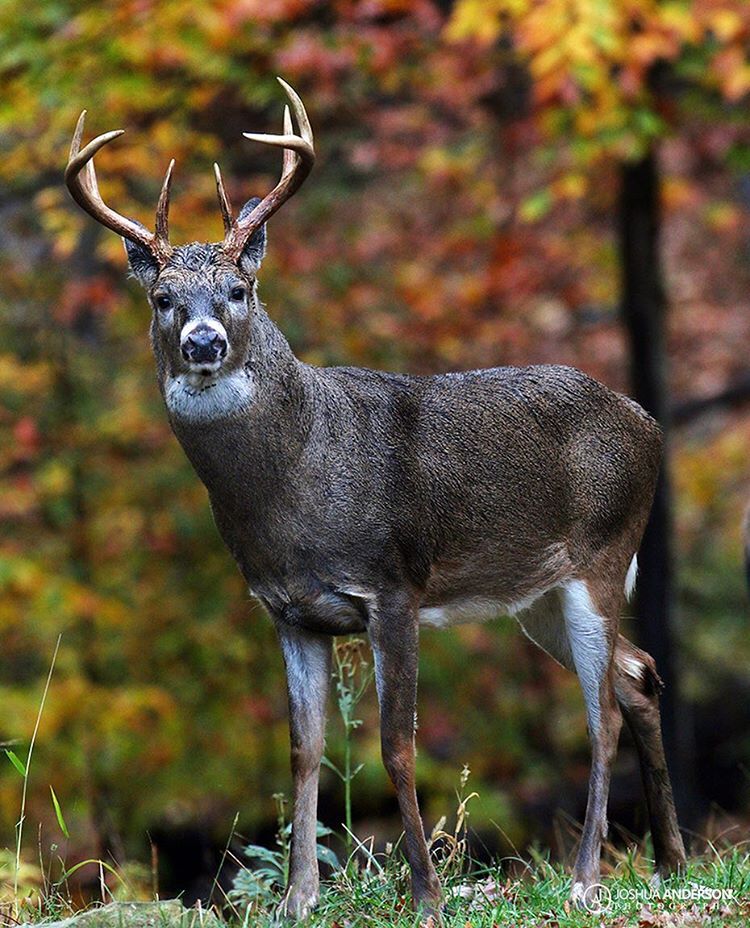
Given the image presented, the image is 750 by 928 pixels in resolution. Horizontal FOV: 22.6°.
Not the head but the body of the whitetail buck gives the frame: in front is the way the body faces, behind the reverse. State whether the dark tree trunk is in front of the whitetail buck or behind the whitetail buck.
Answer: behind

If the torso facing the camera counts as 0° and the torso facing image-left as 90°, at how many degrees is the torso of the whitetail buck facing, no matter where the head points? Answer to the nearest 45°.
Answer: approximately 45°
